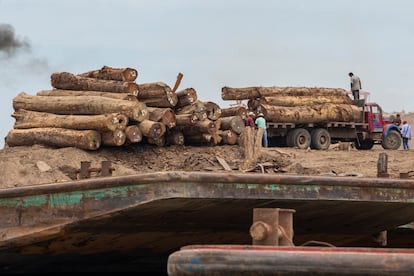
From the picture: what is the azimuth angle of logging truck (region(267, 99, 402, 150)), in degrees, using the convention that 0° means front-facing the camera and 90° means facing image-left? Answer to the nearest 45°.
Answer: approximately 270°

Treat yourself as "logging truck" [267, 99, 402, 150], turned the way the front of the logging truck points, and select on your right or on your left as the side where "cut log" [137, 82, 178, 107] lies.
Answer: on your right

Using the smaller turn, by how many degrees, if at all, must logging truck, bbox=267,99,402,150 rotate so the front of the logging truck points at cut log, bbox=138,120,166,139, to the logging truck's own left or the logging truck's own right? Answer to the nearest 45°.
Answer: approximately 135° to the logging truck's own right

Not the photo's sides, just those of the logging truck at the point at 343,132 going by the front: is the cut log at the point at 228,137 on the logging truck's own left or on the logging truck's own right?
on the logging truck's own right

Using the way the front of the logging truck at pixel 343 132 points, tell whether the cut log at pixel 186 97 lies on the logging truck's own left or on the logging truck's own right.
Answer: on the logging truck's own right

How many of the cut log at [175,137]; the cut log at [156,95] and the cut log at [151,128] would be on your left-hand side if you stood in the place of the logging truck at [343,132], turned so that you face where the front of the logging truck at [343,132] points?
0

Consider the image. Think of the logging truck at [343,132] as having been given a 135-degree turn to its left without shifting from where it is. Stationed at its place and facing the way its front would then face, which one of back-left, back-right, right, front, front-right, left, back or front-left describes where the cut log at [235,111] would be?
left

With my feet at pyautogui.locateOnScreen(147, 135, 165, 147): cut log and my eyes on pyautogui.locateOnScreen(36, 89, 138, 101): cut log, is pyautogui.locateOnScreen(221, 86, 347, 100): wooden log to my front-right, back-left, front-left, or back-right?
back-right

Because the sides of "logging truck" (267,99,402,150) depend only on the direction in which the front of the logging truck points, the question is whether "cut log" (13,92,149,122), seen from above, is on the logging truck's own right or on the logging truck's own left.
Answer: on the logging truck's own right

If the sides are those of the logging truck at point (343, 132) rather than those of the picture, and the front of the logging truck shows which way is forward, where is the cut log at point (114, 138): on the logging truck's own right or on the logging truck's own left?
on the logging truck's own right

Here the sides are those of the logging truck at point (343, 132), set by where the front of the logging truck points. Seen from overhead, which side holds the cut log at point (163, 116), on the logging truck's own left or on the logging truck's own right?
on the logging truck's own right

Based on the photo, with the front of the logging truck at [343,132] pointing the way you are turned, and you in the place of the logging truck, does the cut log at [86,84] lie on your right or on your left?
on your right
